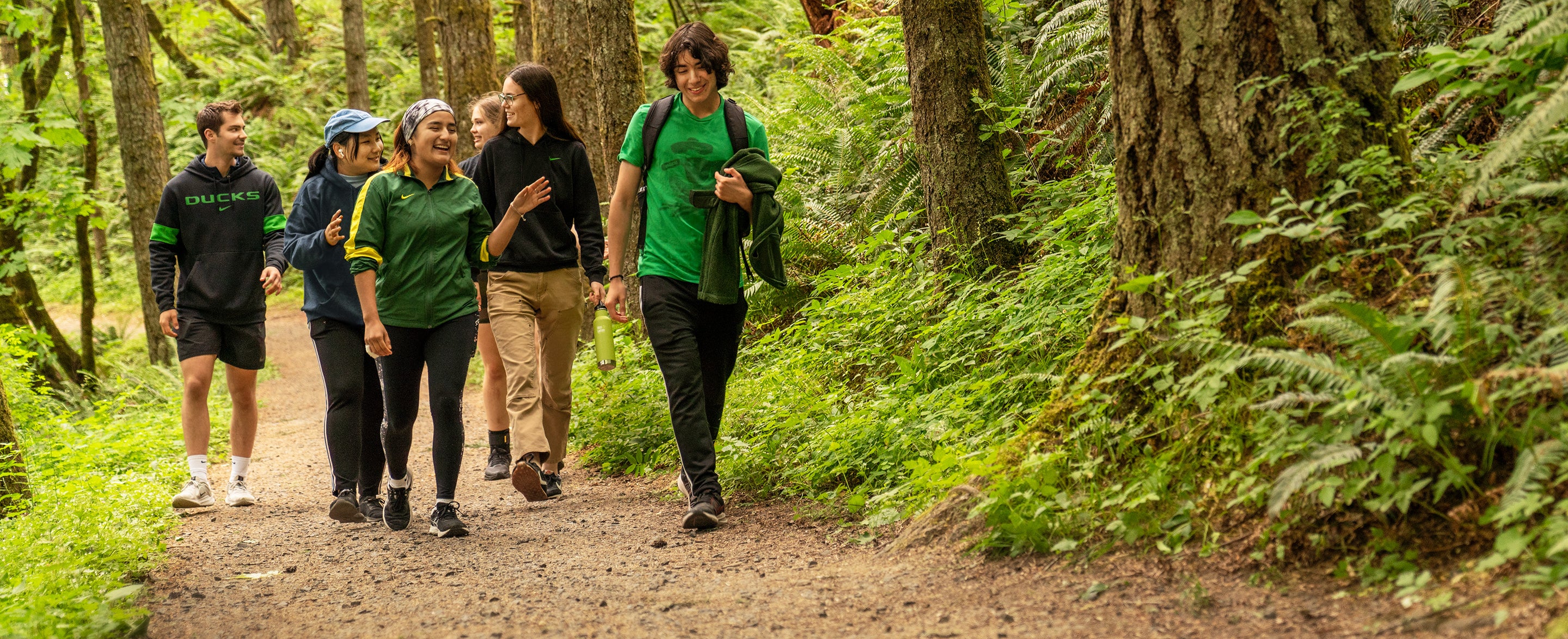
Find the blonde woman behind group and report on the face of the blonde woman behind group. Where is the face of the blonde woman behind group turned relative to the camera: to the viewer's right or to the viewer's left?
to the viewer's left

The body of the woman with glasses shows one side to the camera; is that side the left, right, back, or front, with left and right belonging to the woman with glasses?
front

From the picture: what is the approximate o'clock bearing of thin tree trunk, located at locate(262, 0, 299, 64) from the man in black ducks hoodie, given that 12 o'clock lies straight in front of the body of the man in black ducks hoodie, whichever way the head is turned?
The thin tree trunk is roughly at 6 o'clock from the man in black ducks hoodie.

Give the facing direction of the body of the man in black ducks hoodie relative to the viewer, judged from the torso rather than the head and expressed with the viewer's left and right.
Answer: facing the viewer

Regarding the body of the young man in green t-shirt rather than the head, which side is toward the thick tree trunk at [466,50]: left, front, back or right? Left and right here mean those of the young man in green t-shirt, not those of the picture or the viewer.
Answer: back

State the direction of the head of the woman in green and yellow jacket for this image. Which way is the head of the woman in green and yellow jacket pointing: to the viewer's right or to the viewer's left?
to the viewer's right

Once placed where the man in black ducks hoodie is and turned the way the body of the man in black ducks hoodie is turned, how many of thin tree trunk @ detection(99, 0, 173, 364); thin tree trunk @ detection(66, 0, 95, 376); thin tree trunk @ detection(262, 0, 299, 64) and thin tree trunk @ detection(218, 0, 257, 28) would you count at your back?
4

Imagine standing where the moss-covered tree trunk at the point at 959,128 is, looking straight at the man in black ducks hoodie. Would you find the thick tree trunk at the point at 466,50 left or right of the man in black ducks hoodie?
right

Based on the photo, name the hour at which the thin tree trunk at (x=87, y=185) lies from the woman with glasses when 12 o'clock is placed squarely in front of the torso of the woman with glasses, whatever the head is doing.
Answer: The thin tree trunk is roughly at 5 o'clock from the woman with glasses.

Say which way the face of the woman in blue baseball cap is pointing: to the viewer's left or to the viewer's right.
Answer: to the viewer's right

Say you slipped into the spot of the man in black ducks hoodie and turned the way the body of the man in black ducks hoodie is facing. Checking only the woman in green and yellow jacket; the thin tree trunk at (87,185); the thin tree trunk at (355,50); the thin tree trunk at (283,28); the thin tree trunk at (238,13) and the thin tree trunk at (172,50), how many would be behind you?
5

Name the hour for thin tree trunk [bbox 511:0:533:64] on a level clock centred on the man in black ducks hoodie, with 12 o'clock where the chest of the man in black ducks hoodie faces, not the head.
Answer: The thin tree trunk is roughly at 7 o'clock from the man in black ducks hoodie.

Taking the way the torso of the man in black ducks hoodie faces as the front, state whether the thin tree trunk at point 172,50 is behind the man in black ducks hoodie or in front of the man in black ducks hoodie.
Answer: behind

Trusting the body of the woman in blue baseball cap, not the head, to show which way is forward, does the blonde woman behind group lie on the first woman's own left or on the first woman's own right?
on the first woman's own left

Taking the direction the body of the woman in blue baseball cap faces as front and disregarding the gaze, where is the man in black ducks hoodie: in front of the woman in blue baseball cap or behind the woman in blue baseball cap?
behind
